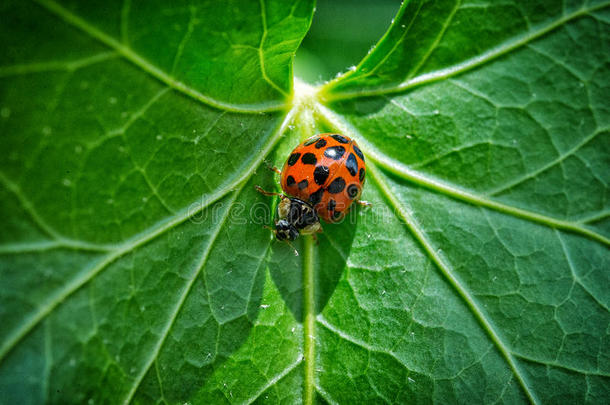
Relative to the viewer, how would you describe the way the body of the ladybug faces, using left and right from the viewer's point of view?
facing the viewer and to the left of the viewer
